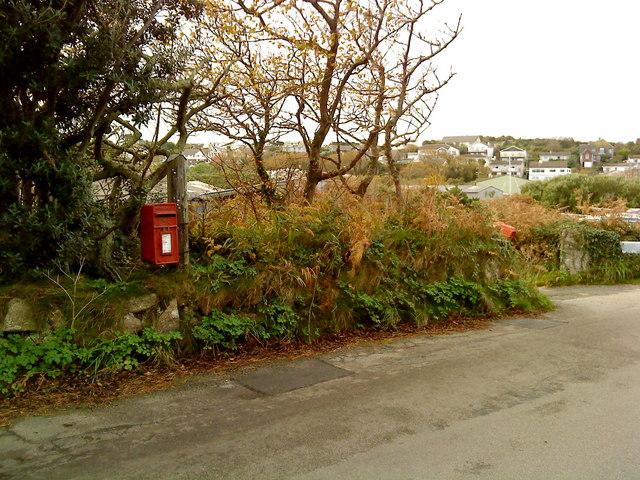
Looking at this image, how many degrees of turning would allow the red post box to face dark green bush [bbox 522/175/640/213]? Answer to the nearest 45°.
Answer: approximately 90° to its left

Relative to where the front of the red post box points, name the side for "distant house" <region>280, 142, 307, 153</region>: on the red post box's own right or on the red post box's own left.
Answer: on the red post box's own left

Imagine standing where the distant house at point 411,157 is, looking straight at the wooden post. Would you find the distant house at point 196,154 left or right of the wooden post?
right

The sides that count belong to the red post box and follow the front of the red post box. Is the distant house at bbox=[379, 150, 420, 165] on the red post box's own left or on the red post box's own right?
on the red post box's own left

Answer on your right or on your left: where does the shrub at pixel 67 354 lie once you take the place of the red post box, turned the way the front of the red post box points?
on your right

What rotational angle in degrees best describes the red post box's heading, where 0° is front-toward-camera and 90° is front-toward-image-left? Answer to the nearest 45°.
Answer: approximately 315°

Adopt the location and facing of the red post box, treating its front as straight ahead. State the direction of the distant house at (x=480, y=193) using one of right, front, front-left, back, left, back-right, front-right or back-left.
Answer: left
